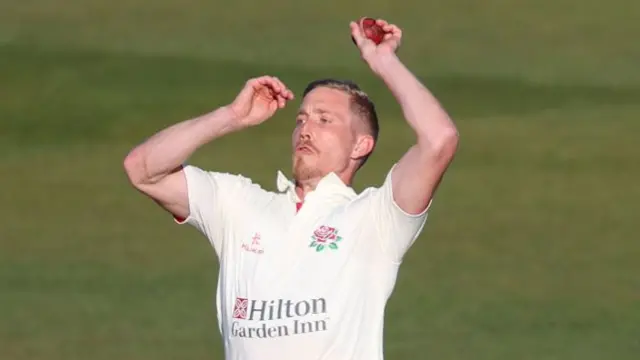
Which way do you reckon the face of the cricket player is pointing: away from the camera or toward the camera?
toward the camera

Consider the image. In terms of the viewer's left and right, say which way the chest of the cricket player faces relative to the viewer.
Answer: facing the viewer and to the left of the viewer
